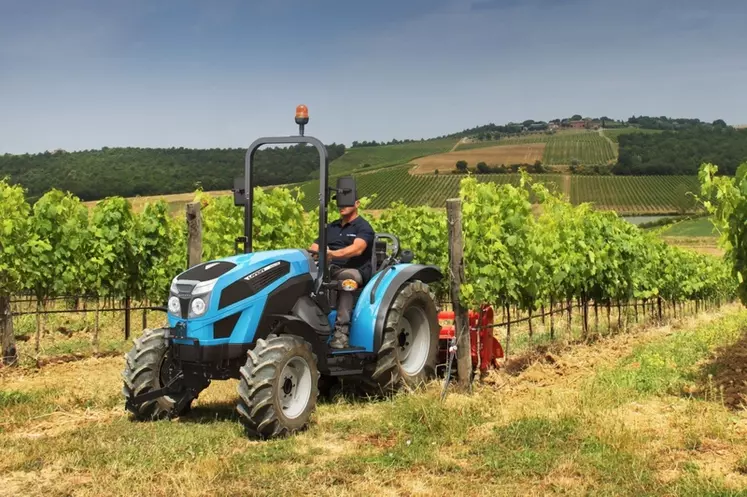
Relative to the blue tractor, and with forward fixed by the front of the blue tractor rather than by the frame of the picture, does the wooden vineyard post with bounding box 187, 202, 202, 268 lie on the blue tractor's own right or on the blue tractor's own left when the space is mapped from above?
on the blue tractor's own right

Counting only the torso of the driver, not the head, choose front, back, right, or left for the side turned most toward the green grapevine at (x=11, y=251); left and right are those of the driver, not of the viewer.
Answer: right

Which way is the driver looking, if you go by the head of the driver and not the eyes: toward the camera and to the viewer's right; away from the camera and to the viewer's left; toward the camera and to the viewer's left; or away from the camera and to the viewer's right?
toward the camera and to the viewer's left

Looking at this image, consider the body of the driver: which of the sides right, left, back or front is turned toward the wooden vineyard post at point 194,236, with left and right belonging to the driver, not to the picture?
right

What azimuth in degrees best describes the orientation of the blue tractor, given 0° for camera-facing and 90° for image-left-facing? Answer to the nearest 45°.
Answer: approximately 45°

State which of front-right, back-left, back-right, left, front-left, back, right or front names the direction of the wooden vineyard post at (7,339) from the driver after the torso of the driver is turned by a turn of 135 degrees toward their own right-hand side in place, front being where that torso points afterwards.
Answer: front-left

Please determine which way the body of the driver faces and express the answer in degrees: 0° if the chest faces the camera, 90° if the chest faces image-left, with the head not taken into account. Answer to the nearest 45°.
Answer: approximately 45°

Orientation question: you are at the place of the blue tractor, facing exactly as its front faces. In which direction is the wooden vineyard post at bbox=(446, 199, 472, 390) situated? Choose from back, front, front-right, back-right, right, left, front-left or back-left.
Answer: back

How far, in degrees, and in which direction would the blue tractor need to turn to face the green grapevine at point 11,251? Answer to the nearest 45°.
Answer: approximately 90° to its right

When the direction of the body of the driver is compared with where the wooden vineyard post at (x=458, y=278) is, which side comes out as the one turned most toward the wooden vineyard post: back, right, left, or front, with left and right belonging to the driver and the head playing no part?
back
